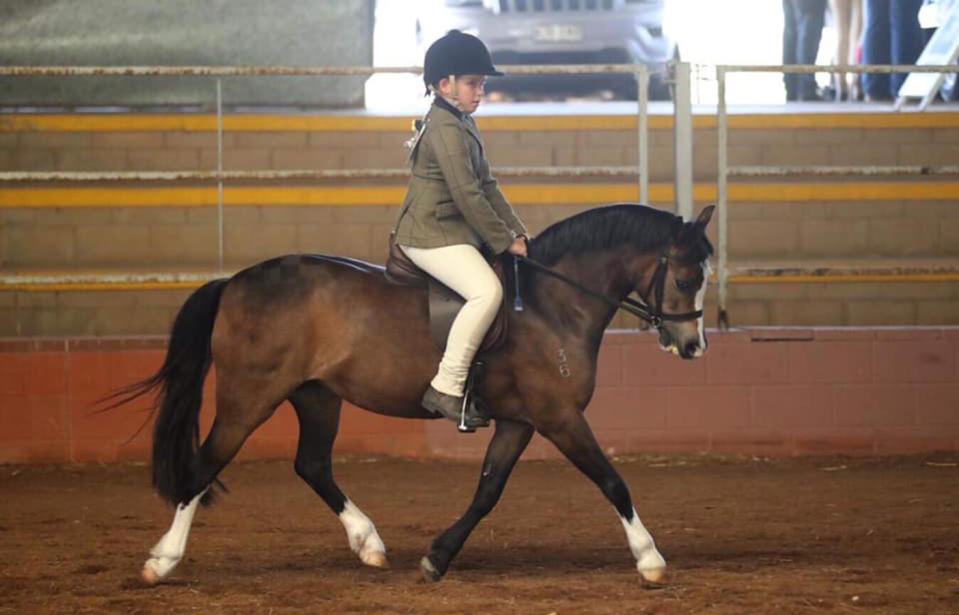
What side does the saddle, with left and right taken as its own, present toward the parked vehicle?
left

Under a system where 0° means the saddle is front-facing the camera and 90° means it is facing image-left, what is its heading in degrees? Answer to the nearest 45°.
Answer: approximately 270°

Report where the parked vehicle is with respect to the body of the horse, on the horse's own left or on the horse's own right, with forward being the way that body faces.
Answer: on the horse's own left

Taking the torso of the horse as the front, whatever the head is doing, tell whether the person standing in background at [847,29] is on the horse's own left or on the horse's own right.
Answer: on the horse's own left

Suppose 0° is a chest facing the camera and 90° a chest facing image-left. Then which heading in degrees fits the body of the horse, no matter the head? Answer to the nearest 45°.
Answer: approximately 270°

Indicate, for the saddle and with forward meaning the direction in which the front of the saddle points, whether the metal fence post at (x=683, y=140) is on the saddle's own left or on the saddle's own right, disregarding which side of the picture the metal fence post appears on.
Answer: on the saddle's own left
